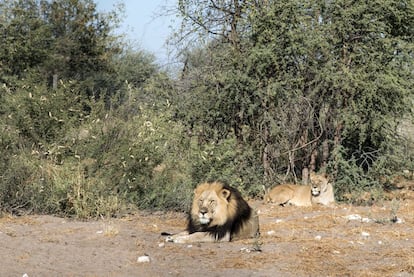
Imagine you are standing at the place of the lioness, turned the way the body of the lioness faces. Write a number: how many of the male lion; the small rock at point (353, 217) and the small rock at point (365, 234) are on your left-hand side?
0

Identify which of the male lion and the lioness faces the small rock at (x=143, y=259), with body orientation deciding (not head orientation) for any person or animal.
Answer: the male lion

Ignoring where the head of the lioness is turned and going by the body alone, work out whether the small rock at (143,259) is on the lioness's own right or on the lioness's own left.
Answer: on the lioness's own right

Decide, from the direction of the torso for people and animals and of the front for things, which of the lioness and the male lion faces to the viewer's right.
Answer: the lioness

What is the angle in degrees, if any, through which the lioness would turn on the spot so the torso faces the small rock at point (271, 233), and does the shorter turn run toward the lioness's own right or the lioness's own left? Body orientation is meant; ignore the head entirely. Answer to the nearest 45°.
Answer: approximately 90° to the lioness's own right

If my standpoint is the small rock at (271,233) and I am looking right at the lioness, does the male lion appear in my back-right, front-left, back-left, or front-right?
back-left

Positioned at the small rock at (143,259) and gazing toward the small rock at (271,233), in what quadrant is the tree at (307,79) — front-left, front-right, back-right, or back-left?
front-left

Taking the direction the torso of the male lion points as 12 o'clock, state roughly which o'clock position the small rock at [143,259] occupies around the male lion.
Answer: The small rock is roughly at 12 o'clock from the male lion.

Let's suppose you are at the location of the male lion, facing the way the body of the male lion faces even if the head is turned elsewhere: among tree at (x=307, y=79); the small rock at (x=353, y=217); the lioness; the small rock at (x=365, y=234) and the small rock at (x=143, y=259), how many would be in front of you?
1

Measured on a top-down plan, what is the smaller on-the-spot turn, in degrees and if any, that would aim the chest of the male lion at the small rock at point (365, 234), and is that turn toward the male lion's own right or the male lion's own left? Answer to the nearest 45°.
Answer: approximately 135° to the male lion's own left

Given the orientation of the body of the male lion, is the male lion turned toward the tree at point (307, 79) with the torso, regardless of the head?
no

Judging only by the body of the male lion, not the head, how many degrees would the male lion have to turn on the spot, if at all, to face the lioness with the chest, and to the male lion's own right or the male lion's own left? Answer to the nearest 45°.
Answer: approximately 180°

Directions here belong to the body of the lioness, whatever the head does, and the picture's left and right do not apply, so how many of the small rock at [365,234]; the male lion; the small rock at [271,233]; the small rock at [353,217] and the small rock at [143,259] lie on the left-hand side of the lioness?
0

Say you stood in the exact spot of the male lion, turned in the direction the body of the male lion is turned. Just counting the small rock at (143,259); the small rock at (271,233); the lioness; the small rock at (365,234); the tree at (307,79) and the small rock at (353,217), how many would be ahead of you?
1

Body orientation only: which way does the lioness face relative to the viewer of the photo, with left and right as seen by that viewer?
facing to the right of the viewer

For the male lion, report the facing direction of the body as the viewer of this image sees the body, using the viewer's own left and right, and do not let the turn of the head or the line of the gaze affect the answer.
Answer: facing the viewer and to the left of the viewer

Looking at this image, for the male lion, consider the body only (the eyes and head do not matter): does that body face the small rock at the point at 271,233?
no
